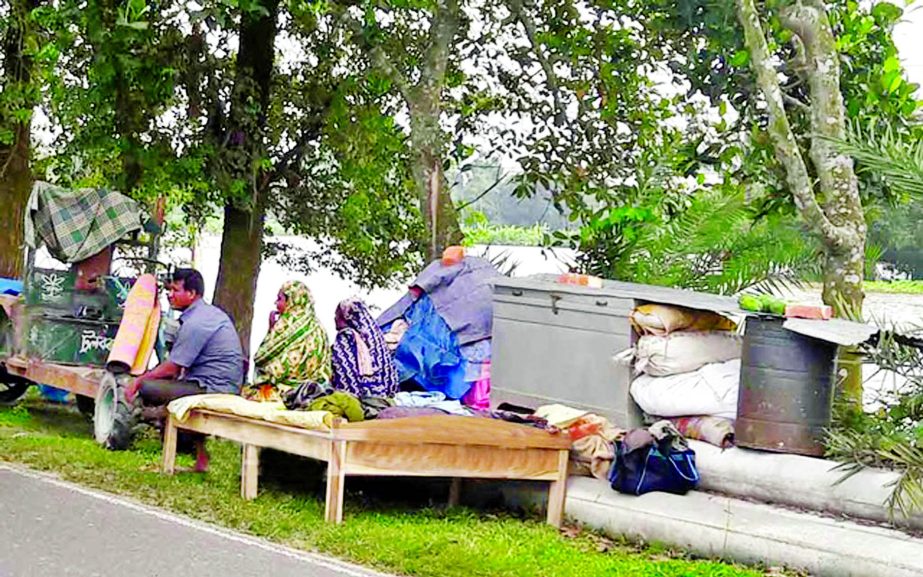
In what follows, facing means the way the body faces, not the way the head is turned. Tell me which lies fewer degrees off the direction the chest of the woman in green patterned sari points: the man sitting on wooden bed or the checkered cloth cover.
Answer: the man sitting on wooden bed

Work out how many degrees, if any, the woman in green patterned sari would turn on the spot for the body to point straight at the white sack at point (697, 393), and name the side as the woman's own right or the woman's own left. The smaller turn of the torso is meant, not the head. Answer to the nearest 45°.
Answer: approximately 135° to the woman's own left

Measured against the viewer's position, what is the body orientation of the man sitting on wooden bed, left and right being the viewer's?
facing to the left of the viewer

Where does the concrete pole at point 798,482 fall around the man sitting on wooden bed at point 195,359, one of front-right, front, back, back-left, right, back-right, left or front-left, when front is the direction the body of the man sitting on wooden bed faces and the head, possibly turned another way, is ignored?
back-left

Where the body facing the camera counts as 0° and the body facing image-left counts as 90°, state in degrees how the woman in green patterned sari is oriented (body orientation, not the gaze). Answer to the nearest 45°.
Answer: approximately 90°

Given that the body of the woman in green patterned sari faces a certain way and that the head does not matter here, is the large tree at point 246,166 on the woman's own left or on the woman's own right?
on the woman's own right

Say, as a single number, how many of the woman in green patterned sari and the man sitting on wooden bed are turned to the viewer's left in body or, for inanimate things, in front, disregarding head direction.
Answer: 2

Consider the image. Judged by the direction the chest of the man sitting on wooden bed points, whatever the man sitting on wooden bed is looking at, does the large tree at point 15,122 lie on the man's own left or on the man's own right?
on the man's own right

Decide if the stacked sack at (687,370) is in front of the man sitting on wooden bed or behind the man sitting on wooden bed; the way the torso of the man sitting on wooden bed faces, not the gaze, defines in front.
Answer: behind

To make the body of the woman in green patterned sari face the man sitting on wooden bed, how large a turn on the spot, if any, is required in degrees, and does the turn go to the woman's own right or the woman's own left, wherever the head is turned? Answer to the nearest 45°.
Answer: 0° — they already face them

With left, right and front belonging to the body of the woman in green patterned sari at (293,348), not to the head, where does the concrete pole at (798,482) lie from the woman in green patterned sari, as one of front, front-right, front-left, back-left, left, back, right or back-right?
back-left
